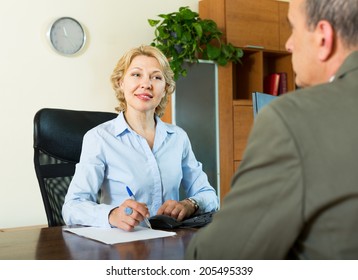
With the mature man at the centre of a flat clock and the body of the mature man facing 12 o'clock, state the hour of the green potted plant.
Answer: The green potted plant is roughly at 1 o'clock from the mature man.

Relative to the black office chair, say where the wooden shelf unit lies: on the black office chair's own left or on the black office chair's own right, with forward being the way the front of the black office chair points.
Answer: on the black office chair's own left

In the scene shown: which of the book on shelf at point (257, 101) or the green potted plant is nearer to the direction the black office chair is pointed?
the book on shelf

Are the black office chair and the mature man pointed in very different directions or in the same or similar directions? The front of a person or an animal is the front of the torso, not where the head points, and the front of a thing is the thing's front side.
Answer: very different directions

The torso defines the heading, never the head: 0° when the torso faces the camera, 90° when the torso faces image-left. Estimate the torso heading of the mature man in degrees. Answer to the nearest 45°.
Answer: approximately 135°

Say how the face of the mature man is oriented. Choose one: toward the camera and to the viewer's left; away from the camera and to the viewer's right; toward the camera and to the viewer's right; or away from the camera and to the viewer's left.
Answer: away from the camera and to the viewer's left
